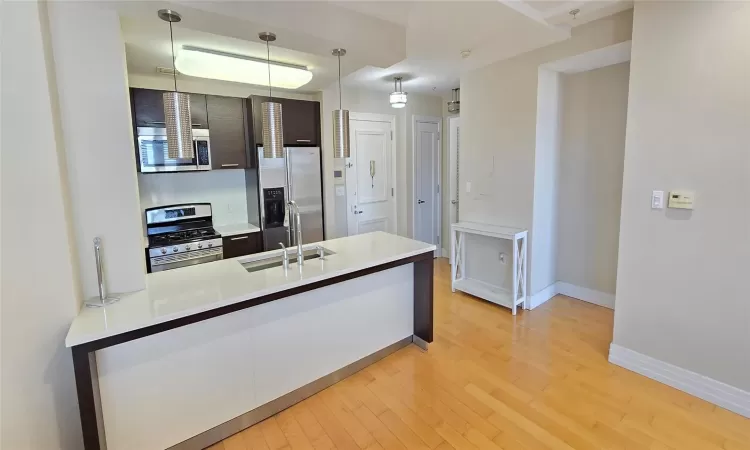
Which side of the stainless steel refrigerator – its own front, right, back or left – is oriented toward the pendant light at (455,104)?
left

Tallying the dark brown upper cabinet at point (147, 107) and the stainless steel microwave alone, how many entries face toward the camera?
2

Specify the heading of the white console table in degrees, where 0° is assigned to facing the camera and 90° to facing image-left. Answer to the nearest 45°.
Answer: approximately 45°

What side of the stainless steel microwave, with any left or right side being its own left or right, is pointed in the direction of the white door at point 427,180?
left

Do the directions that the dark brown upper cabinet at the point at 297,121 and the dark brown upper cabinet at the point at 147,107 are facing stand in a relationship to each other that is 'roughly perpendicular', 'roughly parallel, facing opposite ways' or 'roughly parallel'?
roughly parallel

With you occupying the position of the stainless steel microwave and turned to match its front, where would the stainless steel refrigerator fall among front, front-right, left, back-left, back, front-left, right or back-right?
left

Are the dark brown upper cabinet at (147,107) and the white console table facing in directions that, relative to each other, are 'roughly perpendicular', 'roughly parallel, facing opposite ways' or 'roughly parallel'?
roughly perpendicular

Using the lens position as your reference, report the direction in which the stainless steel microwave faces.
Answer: facing the viewer

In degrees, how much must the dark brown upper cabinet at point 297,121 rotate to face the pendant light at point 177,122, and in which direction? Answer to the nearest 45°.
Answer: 0° — it already faces it

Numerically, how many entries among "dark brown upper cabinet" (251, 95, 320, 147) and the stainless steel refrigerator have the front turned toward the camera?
2

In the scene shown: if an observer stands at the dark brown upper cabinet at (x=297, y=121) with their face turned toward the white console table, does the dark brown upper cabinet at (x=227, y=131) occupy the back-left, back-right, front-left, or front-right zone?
back-right

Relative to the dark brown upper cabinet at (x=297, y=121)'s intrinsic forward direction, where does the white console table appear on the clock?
The white console table is roughly at 10 o'clock from the dark brown upper cabinet.

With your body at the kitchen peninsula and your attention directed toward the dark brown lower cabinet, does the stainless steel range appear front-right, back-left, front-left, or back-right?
front-left

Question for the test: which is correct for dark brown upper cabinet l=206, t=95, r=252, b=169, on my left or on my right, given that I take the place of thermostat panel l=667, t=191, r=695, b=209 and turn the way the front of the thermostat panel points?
on my right

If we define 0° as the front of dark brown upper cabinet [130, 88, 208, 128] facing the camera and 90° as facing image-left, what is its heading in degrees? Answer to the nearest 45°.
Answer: approximately 0°

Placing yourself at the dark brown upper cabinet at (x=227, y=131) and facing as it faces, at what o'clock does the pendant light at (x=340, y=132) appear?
The pendant light is roughly at 11 o'clock from the dark brown upper cabinet.

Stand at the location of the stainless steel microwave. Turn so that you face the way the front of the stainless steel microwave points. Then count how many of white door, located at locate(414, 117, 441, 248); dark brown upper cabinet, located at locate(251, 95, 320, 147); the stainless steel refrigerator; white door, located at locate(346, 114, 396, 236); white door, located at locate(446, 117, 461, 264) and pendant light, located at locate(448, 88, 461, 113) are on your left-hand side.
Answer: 6

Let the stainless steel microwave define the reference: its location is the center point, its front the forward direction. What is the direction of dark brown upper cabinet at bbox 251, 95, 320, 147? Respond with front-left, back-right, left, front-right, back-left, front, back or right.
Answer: left

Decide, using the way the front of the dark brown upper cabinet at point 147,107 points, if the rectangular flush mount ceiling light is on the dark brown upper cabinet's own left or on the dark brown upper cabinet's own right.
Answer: on the dark brown upper cabinet's own left
